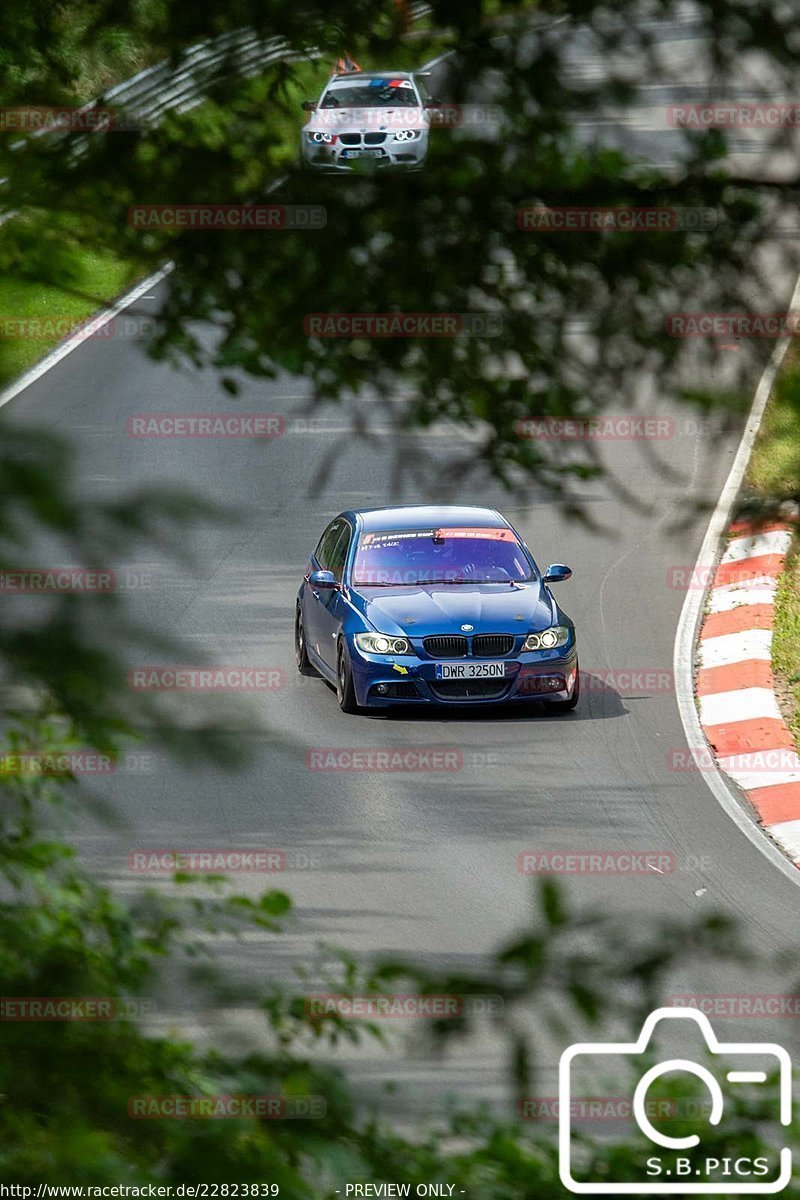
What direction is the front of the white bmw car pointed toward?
toward the camera
